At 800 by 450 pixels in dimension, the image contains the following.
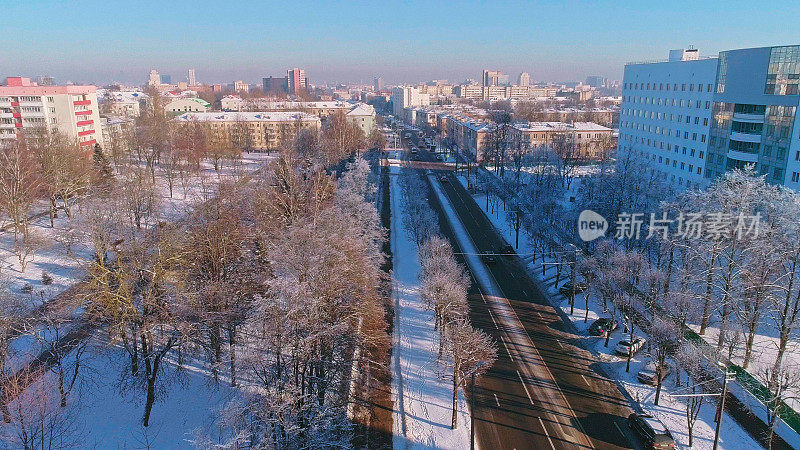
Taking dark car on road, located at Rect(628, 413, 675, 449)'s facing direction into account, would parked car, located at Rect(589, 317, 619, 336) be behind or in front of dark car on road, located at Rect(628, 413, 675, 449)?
in front

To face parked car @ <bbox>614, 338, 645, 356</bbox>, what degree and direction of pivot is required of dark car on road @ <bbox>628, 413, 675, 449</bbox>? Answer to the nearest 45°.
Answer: approximately 45° to its right

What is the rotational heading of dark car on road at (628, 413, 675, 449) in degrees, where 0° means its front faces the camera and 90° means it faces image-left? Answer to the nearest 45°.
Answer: approximately 135°

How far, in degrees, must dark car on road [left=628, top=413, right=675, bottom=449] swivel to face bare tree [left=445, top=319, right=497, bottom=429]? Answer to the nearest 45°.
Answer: approximately 45° to its left

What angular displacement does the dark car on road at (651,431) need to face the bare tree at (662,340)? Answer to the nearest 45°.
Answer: approximately 45° to its right

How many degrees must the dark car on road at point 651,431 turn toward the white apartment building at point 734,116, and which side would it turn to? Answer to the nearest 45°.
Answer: approximately 45° to its right
